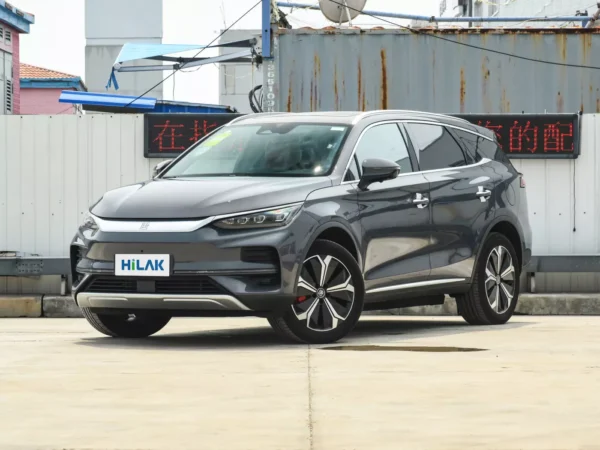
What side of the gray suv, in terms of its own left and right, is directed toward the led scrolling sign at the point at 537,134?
back

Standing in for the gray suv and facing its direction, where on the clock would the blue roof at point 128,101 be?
The blue roof is roughly at 4 o'clock from the gray suv.

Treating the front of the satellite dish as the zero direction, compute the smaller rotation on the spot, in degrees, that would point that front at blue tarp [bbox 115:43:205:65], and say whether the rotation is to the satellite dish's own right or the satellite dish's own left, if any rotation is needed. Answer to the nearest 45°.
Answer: approximately 90° to the satellite dish's own left

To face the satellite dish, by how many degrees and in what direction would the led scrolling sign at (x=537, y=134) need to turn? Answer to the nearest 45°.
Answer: approximately 135° to its right

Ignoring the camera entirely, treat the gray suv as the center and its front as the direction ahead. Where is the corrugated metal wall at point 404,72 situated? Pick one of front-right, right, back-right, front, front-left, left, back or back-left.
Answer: back-right

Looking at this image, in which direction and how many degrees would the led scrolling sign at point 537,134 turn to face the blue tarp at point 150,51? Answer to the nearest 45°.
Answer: approximately 135° to its right

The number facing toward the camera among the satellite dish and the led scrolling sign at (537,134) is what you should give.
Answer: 1

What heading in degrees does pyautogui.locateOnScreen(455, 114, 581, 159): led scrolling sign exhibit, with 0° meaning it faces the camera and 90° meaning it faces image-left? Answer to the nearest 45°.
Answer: approximately 0°

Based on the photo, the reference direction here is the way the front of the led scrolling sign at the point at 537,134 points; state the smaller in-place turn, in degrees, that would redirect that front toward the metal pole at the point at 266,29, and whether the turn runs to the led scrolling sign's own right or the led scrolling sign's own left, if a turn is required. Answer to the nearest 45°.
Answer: approximately 135° to the led scrolling sign's own right

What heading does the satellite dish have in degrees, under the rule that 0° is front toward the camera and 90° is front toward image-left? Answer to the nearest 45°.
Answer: approximately 180°
